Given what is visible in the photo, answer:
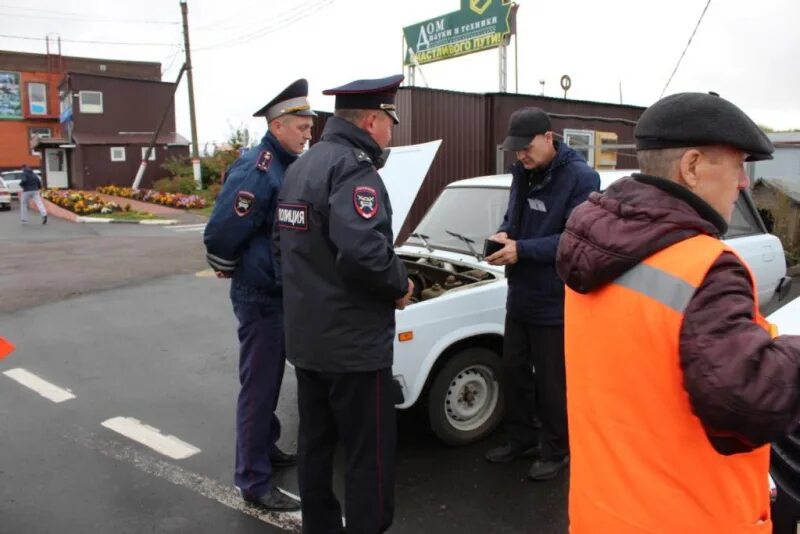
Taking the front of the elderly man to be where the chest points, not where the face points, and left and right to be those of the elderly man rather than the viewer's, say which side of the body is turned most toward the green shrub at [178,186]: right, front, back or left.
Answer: left

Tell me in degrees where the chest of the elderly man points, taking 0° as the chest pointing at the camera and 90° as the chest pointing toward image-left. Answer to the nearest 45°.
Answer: approximately 225°

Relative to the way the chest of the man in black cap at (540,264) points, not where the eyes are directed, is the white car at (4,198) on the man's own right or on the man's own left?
on the man's own right

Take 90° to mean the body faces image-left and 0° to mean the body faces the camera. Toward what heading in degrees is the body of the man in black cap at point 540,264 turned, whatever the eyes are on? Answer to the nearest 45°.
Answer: approximately 45°

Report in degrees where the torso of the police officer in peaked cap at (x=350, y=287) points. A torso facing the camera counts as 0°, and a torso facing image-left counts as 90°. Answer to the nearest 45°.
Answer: approximately 225°

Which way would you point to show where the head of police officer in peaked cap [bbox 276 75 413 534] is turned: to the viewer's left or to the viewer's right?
to the viewer's right

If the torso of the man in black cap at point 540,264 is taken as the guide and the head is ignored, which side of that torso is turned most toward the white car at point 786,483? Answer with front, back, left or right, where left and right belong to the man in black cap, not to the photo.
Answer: left

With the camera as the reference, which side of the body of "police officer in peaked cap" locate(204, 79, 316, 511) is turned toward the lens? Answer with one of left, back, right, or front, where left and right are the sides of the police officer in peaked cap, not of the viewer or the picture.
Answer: right

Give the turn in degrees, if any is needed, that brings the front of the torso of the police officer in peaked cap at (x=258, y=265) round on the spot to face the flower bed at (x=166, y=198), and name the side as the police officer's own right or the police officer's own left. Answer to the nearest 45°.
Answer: approximately 90° to the police officer's own left
